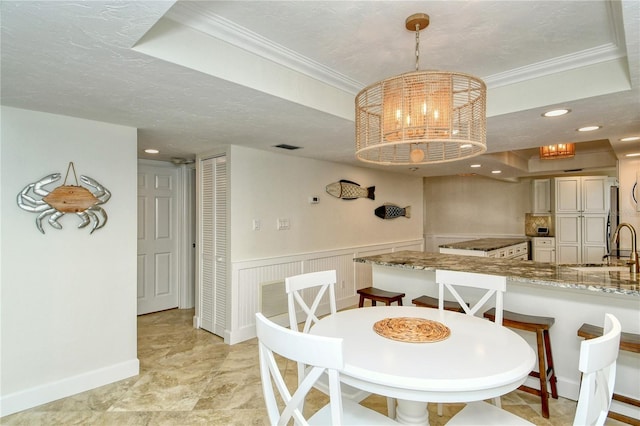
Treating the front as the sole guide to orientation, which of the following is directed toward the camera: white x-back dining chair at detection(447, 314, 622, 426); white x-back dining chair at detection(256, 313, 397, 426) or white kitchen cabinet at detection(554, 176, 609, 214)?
the white kitchen cabinet

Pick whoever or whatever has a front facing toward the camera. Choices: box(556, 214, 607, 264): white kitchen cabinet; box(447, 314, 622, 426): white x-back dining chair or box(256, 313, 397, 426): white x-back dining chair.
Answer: the white kitchen cabinet

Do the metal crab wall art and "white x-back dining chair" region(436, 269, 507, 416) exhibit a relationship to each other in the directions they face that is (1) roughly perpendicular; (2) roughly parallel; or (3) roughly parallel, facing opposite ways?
roughly perpendicular

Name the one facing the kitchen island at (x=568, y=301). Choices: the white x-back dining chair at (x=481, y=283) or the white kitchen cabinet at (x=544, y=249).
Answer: the white kitchen cabinet

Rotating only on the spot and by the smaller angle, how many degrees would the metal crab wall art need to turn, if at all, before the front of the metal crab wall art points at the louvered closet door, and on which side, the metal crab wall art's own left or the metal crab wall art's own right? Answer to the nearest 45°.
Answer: approximately 135° to the metal crab wall art's own left

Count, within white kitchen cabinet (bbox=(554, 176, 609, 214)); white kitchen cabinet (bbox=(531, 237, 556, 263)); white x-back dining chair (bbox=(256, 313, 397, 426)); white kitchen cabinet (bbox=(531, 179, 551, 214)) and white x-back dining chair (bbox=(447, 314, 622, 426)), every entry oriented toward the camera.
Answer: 3

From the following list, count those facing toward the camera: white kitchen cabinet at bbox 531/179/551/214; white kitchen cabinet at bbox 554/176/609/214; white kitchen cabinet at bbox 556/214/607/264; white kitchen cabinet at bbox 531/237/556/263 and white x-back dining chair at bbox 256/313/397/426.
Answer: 4

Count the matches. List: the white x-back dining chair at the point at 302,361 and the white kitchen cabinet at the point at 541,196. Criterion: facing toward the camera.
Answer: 1

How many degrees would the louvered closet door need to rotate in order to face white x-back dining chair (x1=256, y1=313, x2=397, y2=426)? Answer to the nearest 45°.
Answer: approximately 45° to its left

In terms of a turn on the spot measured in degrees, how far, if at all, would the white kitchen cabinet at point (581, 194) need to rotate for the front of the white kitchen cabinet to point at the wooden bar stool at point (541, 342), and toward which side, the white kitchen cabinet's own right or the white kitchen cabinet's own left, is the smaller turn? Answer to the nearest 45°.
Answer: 0° — it already faces it

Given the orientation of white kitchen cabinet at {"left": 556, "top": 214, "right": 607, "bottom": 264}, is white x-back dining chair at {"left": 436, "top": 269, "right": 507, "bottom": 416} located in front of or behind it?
in front

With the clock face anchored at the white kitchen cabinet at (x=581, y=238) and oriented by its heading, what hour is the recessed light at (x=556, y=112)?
The recessed light is roughly at 12 o'clock from the white kitchen cabinet.

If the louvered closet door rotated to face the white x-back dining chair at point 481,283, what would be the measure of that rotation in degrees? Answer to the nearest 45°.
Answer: approximately 90° to its left

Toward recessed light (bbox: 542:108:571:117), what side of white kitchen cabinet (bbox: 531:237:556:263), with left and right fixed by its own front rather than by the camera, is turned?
front
